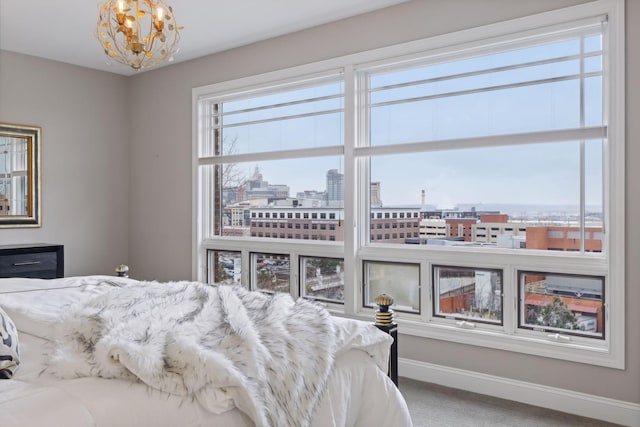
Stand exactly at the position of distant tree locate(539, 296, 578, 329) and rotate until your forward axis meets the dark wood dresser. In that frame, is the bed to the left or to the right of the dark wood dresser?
left

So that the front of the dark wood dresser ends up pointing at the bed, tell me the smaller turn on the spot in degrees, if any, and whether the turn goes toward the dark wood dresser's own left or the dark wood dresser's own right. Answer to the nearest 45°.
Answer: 0° — it already faces it

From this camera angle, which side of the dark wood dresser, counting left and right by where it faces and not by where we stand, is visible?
front

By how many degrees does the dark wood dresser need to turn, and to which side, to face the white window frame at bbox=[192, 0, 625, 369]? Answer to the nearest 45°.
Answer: approximately 45° to its left

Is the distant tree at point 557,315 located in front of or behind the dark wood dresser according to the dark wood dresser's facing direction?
in front

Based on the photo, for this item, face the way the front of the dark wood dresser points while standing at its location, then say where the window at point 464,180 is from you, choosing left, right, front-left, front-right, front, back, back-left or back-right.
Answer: front-left
